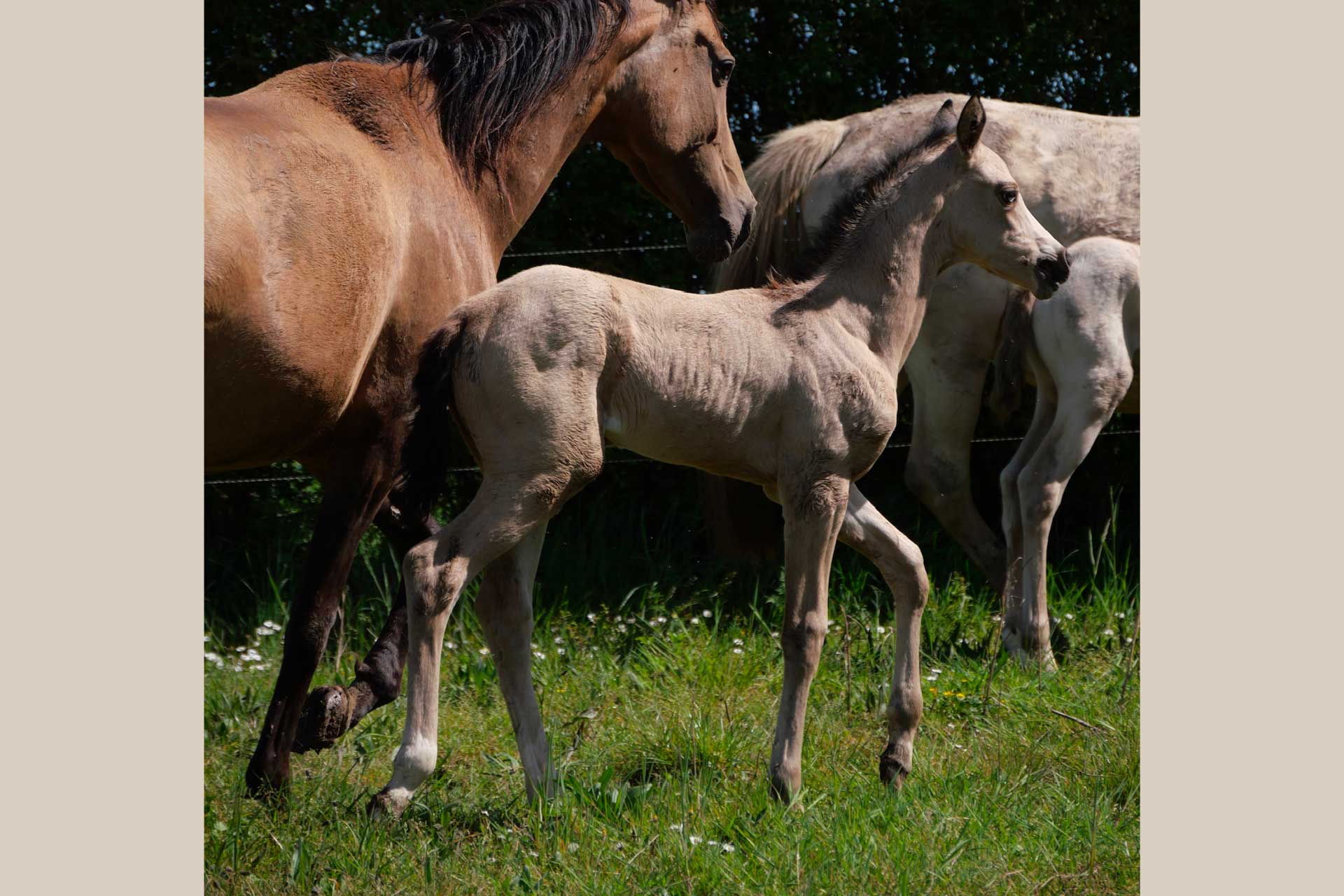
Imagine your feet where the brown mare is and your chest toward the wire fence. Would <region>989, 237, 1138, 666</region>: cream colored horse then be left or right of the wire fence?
right

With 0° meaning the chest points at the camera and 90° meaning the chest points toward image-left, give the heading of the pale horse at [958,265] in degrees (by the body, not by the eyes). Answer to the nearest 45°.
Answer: approximately 270°

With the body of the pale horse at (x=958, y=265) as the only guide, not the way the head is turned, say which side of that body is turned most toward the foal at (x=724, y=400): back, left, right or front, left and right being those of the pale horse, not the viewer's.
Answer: right

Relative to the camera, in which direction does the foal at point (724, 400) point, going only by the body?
to the viewer's right

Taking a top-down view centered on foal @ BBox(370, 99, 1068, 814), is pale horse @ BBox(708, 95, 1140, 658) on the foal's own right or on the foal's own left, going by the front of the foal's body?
on the foal's own left
